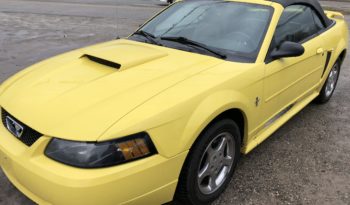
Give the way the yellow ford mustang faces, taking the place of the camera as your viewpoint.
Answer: facing the viewer and to the left of the viewer
